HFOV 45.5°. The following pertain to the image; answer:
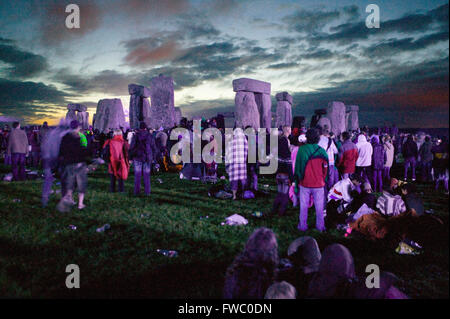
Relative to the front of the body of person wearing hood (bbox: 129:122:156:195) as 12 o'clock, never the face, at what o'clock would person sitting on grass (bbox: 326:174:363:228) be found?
The person sitting on grass is roughly at 4 o'clock from the person wearing hood.

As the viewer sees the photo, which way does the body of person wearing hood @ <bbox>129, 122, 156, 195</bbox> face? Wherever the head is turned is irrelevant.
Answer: away from the camera

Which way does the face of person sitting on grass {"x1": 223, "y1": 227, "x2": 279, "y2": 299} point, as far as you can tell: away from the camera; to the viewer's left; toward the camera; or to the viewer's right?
away from the camera

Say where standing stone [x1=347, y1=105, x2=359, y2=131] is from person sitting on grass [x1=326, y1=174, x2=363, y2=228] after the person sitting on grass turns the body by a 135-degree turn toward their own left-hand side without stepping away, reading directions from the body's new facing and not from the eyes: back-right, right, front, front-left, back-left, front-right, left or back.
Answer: front-right

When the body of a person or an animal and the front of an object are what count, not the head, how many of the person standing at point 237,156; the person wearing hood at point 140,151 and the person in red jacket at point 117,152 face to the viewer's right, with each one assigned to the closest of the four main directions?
0

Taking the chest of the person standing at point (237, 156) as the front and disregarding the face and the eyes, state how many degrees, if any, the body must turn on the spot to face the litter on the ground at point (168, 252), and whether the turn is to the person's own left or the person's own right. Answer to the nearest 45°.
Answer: approximately 180°

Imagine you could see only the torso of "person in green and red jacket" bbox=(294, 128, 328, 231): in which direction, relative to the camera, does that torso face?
away from the camera

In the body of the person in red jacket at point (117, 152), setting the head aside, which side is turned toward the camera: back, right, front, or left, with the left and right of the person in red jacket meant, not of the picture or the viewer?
back

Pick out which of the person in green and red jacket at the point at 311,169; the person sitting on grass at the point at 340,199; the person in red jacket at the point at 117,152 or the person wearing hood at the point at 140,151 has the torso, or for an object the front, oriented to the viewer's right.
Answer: the person sitting on grass

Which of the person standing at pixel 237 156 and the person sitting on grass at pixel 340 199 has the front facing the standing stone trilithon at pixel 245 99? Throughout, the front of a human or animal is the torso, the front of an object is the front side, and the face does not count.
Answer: the person standing

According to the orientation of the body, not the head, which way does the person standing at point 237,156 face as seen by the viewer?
away from the camera

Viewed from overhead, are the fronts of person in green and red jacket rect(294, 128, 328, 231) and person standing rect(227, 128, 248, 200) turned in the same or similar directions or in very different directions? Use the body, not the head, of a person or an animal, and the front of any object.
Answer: same or similar directions
